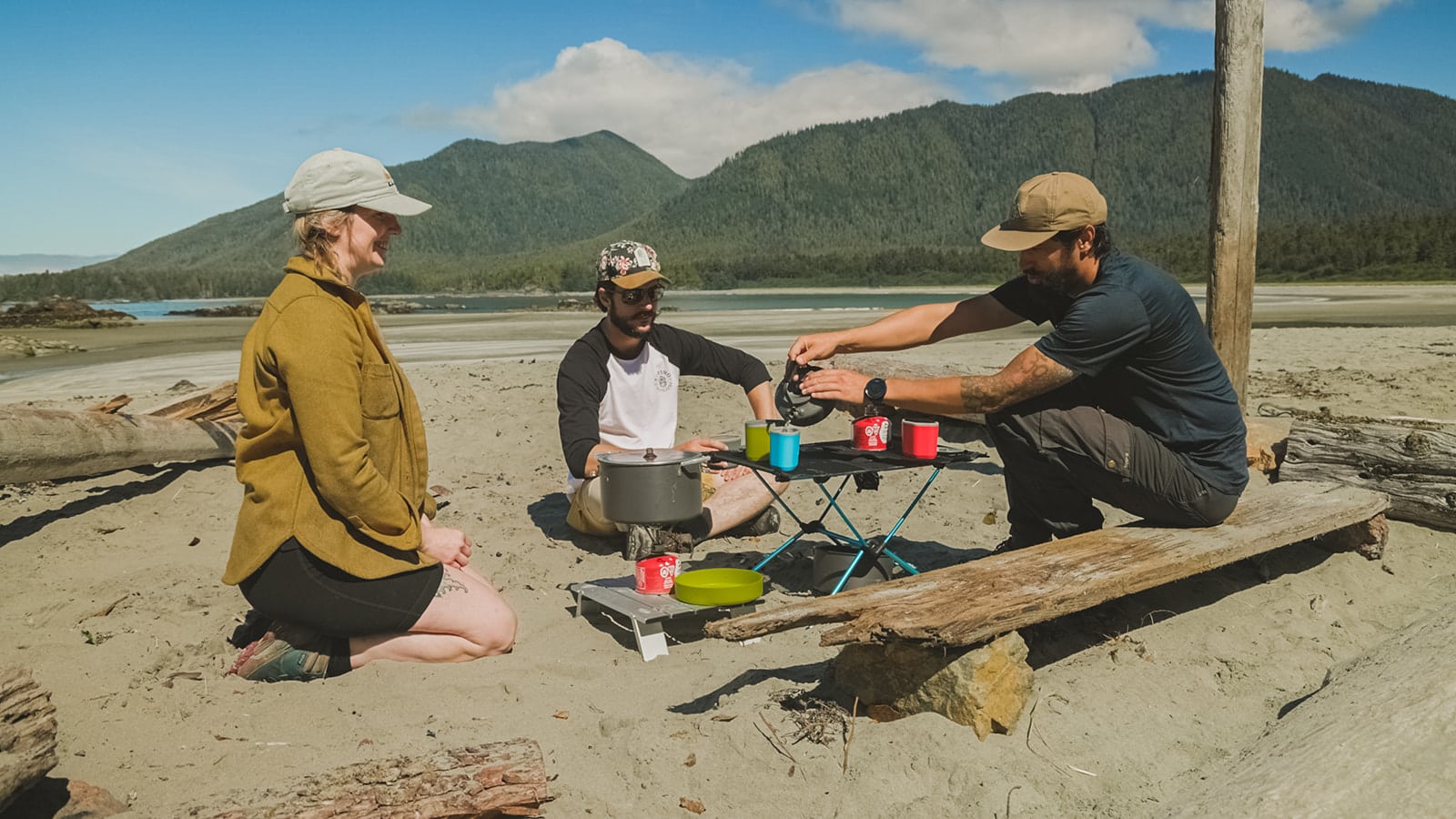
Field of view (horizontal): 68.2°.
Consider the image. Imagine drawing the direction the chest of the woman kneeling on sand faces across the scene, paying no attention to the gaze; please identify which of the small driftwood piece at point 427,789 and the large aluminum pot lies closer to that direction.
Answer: the large aluminum pot

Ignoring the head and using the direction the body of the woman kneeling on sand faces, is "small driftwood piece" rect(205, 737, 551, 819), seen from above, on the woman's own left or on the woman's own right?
on the woman's own right

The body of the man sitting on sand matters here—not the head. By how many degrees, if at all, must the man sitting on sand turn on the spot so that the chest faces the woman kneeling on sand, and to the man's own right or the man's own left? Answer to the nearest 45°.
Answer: approximately 90° to the man's own right

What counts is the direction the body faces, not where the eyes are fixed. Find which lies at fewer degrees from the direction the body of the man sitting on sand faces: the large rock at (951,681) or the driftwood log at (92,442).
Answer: the large rock

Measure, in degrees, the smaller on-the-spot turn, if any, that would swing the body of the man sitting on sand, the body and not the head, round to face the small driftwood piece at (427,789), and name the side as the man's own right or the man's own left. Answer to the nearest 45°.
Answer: approximately 45° to the man's own right

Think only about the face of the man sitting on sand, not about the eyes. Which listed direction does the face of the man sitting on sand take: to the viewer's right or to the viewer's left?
to the viewer's right

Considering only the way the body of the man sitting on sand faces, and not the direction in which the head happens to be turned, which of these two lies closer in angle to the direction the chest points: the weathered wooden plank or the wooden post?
the weathered wooden plank

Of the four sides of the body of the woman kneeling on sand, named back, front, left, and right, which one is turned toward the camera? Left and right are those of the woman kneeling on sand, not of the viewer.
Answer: right

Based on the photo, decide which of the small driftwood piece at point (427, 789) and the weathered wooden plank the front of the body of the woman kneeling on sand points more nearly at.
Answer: the weathered wooden plank

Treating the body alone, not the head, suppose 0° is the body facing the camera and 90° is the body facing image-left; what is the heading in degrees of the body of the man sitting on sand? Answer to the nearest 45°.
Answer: approximately 315°

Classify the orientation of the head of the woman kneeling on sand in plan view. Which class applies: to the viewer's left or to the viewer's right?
to the viewer's right
